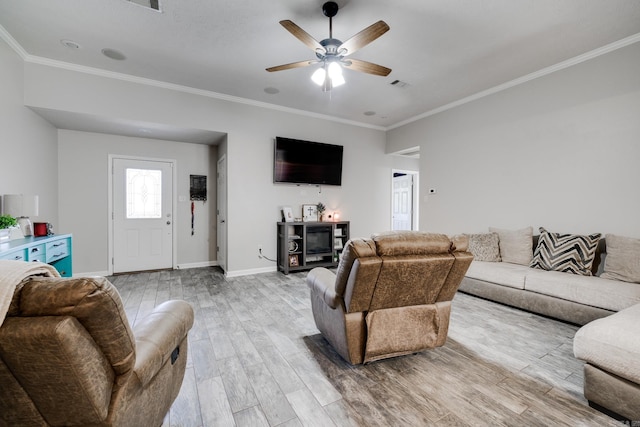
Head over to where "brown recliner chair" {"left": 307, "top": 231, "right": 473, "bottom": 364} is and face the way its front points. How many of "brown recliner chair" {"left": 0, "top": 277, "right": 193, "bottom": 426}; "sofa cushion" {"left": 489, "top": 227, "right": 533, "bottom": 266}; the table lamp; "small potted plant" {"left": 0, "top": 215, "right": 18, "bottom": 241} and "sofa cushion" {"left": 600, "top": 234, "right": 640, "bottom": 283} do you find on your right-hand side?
2

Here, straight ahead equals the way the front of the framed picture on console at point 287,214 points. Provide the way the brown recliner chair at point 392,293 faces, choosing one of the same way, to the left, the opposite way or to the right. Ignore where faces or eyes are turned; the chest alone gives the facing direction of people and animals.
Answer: the opposite way

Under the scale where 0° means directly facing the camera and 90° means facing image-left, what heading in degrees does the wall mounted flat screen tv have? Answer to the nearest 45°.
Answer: approximately 315°

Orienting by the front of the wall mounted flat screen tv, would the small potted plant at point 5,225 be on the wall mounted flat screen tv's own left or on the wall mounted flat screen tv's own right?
on the wall mounted flat screen tv's own right

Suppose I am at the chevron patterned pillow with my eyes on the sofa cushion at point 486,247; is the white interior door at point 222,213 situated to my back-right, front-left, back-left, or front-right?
front-left

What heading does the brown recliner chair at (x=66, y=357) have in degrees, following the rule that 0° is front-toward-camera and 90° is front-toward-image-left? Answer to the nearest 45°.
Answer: approximately 225°

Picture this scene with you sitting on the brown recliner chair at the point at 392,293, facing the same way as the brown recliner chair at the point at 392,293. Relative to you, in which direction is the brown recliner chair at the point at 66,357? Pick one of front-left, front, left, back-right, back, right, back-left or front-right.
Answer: left

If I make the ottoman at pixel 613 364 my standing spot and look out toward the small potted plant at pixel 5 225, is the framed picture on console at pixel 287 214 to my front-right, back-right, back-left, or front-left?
front-right

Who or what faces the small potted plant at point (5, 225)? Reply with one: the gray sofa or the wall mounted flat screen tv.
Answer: the gray sofa

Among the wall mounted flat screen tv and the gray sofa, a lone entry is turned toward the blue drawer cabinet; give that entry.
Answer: the gray sofa

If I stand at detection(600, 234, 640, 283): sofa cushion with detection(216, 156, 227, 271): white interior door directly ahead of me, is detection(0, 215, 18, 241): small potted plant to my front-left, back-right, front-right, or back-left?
front-left

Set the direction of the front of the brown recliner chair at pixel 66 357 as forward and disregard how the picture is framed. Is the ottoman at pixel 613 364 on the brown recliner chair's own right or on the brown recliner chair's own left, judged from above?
on the brown recliner chair's own right

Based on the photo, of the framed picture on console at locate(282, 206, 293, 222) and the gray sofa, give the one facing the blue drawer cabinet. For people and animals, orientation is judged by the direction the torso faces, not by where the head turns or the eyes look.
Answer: the gray sofa

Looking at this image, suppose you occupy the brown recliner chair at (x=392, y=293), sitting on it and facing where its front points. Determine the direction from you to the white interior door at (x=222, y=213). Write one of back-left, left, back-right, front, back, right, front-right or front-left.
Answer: front

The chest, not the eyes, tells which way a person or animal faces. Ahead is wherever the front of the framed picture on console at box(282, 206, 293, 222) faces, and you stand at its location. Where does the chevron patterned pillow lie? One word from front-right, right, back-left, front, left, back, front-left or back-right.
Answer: front
